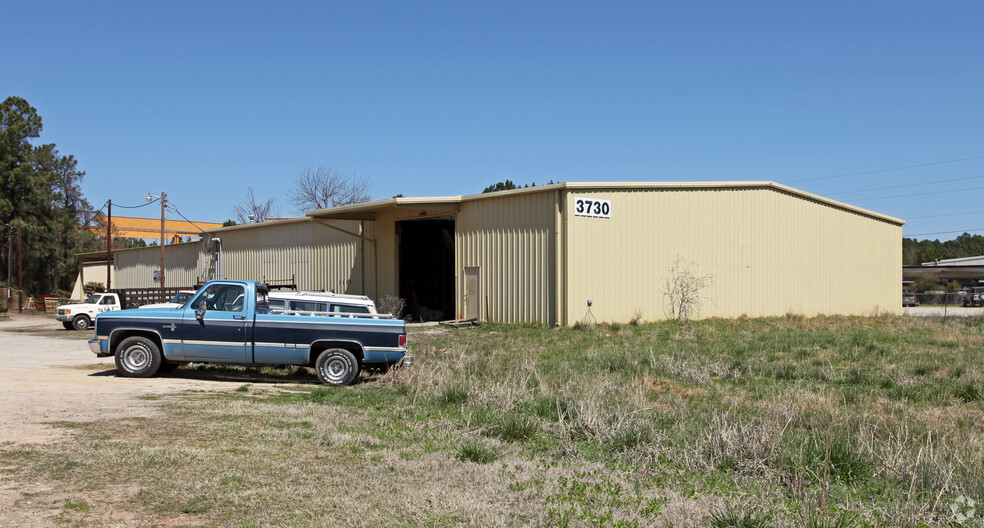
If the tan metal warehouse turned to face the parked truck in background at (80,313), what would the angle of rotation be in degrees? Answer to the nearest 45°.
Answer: approximately 45° to its right

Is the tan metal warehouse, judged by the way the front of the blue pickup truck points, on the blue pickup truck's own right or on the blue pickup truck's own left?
on the blue pickup truck's own right

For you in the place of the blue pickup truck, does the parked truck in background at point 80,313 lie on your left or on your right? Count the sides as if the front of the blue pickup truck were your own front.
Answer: on your right

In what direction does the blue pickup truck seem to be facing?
to the viewer's left

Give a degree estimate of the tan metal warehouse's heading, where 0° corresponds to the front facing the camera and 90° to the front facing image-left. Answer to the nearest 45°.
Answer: approximately 45°

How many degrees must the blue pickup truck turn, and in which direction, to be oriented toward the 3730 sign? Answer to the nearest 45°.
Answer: approximately 135° to its right
